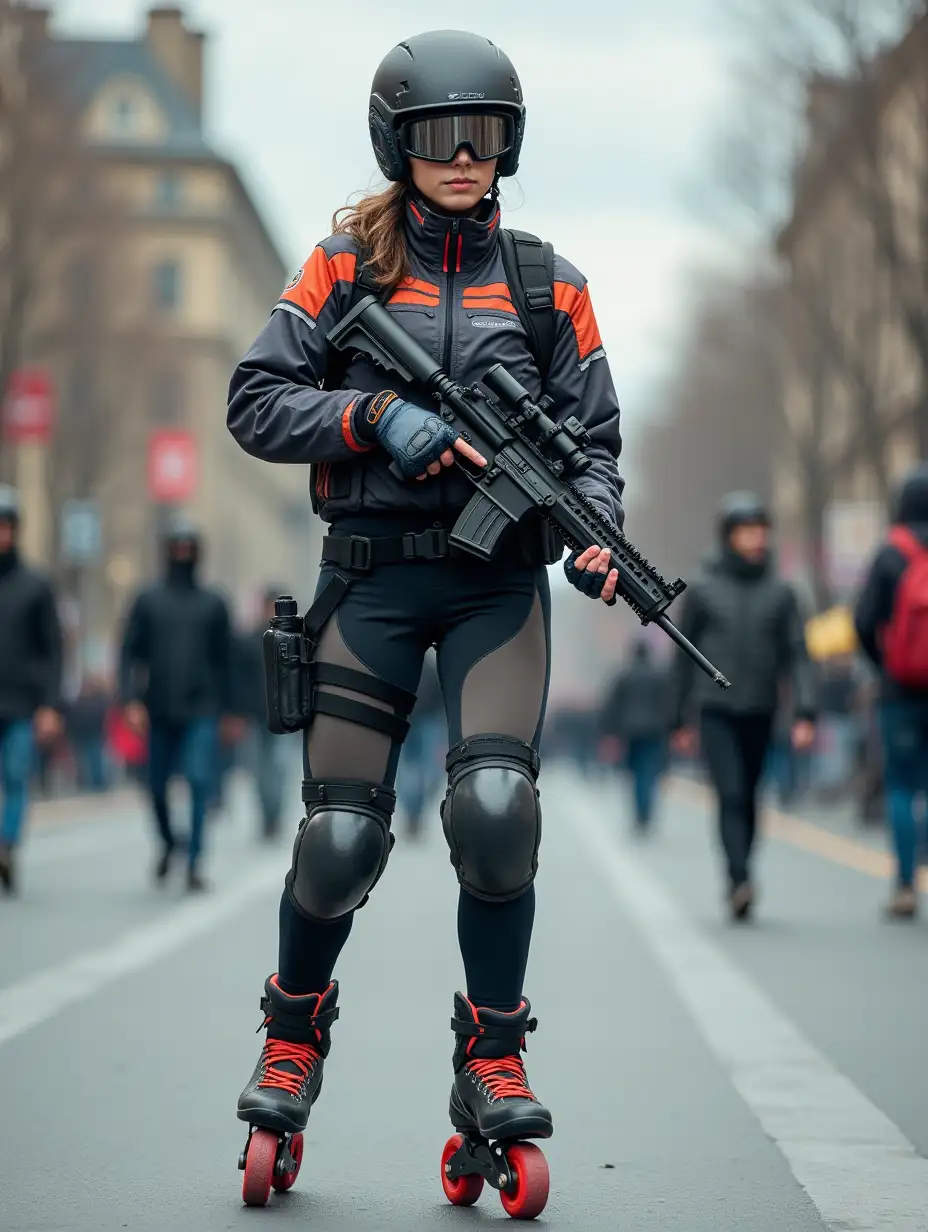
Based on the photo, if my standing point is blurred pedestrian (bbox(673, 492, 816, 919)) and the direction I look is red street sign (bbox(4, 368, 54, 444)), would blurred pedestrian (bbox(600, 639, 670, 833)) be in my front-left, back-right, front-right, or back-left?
front-right

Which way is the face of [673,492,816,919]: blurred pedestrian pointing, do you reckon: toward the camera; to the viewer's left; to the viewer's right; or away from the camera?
toward the camera

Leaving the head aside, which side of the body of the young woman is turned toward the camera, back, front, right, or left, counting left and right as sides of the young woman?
front

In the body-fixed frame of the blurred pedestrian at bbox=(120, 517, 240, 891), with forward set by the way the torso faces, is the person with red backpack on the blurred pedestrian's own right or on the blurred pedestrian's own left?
on the blurred pedestrian's own left

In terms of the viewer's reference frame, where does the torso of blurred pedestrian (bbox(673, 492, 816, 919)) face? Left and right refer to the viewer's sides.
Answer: facing the viewer

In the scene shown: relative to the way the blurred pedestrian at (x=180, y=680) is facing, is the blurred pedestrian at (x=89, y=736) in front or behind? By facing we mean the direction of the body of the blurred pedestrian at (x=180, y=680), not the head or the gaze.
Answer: behind

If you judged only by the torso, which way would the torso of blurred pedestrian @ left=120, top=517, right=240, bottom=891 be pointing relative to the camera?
toward the camera

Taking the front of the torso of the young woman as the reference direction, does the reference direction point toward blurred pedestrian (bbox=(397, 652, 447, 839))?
no

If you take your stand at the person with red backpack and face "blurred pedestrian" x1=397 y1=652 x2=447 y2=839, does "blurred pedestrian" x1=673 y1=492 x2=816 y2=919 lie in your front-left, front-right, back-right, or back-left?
front-left

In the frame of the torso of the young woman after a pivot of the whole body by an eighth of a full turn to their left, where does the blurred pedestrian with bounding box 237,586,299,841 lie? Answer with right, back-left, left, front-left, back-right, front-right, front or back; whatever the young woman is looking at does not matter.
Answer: back-left

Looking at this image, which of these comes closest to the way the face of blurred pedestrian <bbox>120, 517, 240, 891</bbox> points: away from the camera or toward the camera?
toward the camera

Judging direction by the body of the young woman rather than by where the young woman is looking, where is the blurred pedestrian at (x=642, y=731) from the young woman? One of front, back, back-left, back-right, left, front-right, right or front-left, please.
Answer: back

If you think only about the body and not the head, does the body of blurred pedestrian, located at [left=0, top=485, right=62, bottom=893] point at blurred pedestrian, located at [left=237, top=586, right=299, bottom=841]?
no

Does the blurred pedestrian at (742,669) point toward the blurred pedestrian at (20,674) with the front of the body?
no

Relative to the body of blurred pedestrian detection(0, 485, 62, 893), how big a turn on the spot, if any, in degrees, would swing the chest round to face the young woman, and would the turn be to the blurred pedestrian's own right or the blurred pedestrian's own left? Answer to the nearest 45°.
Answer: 0° — they already face them

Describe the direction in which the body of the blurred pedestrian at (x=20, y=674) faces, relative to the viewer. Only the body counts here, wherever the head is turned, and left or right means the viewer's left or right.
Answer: facing the viewer

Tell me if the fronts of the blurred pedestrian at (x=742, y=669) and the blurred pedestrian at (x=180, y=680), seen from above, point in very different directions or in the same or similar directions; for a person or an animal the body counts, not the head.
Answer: same or similar directions

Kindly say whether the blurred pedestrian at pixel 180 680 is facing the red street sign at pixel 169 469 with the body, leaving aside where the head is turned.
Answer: no

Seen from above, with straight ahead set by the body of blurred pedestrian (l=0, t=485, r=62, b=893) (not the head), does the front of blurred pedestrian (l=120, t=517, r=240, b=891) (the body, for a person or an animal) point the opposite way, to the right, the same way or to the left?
the same way

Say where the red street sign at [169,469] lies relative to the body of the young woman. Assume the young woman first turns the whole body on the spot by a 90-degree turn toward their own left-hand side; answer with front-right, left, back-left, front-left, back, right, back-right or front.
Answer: left
